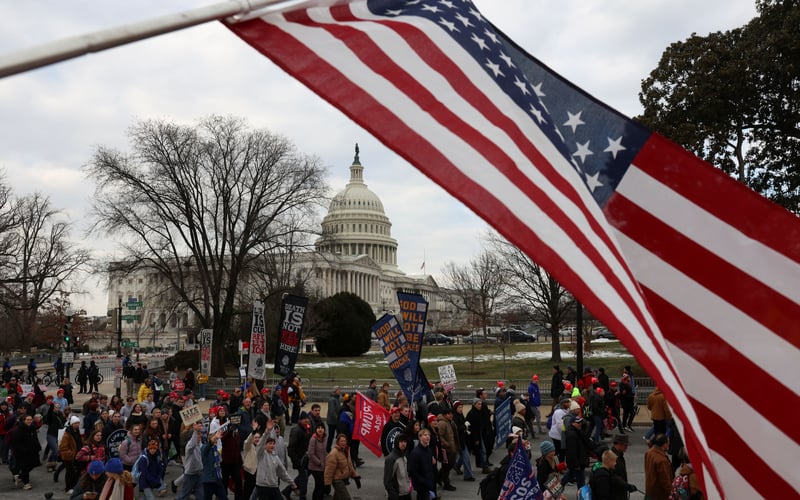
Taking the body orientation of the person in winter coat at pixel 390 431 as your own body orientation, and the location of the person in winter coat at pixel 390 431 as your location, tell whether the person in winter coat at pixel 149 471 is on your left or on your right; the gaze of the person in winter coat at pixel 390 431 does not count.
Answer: on your right

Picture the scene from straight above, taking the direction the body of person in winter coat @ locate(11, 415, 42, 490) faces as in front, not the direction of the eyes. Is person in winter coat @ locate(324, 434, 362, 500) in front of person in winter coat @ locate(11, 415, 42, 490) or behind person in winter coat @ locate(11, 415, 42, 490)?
in front

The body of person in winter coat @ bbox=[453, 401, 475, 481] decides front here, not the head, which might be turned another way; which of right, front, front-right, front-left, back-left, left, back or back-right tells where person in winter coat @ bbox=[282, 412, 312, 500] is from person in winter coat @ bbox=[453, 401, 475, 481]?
back-right

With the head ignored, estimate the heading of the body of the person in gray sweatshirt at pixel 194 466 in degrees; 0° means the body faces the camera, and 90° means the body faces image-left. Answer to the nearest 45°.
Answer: approximately 315°

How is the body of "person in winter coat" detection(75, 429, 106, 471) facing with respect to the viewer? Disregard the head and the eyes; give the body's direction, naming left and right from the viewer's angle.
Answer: facing the viewer and to the right of the viewer

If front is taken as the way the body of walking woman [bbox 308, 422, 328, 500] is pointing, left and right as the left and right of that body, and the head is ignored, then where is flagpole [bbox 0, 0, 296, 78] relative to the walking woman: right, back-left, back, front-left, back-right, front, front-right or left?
front-right

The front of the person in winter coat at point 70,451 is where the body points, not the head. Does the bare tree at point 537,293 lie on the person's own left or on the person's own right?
on the person's own left
